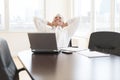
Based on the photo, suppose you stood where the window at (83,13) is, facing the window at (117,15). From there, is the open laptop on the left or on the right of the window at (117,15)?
right

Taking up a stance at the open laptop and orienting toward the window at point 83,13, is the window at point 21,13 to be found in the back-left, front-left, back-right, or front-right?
front-left

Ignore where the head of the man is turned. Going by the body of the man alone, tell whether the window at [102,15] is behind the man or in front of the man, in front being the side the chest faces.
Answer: behind

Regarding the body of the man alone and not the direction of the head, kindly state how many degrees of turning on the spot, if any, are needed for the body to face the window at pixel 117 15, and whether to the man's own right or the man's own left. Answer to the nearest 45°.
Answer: approximately 135° to the man's own left

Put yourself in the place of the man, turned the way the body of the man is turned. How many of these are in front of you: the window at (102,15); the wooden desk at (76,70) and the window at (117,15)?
1

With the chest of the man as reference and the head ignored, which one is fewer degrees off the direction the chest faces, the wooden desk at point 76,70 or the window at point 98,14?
the wooden desk

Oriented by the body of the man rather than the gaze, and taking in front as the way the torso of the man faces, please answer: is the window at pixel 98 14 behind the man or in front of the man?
behind

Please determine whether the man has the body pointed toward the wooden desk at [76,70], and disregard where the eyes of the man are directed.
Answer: yes

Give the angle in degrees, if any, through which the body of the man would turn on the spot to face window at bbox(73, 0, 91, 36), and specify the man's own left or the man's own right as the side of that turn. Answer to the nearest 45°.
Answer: approximately 180°

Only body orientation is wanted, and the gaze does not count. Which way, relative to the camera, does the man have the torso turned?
toward the camera

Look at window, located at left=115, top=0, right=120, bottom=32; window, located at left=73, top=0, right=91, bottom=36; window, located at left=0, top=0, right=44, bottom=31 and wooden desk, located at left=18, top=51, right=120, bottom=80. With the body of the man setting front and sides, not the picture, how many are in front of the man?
1

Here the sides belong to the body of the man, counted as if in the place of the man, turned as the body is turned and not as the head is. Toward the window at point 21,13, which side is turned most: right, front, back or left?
back
